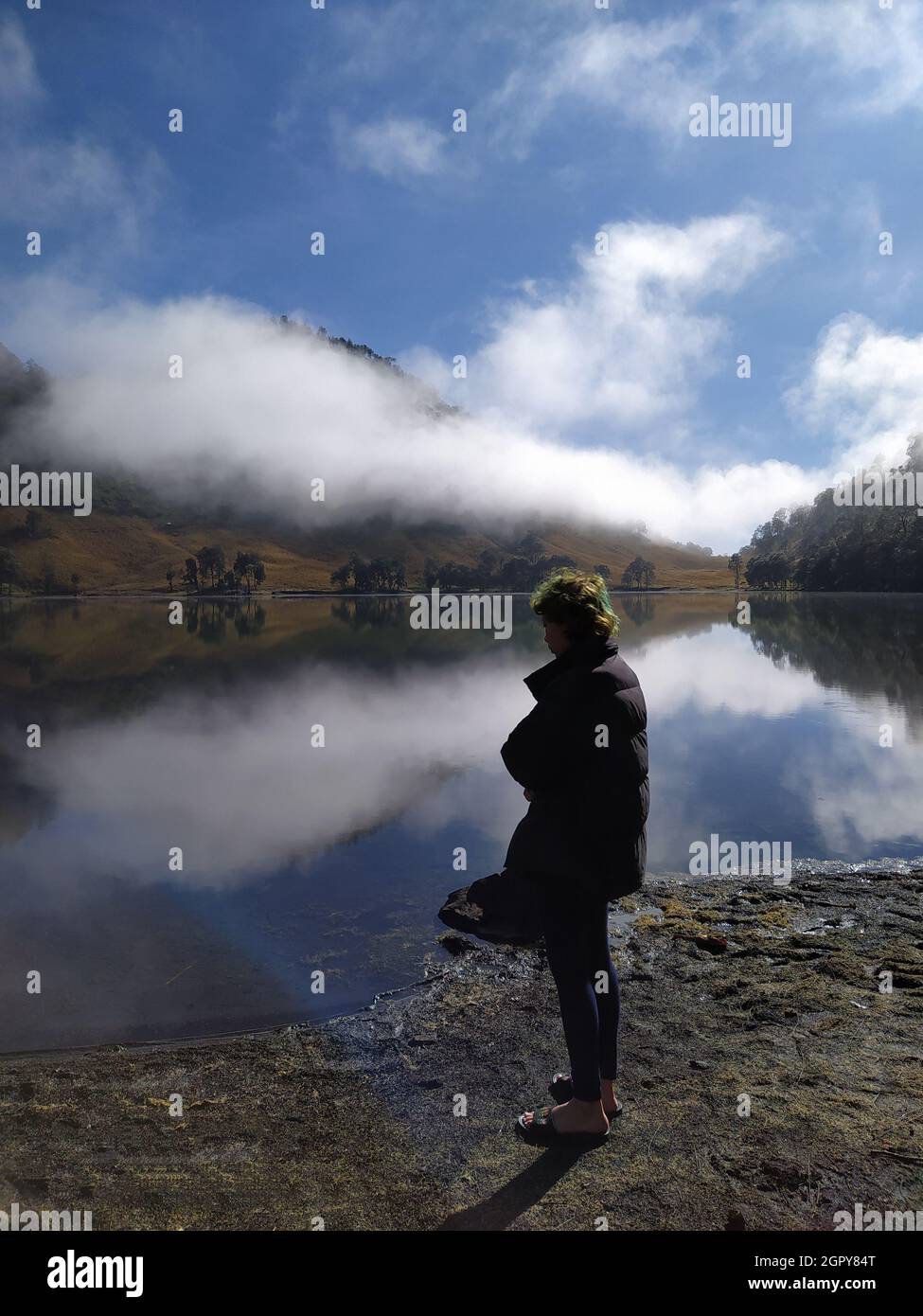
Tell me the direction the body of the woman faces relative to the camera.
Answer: to the viewer's left
